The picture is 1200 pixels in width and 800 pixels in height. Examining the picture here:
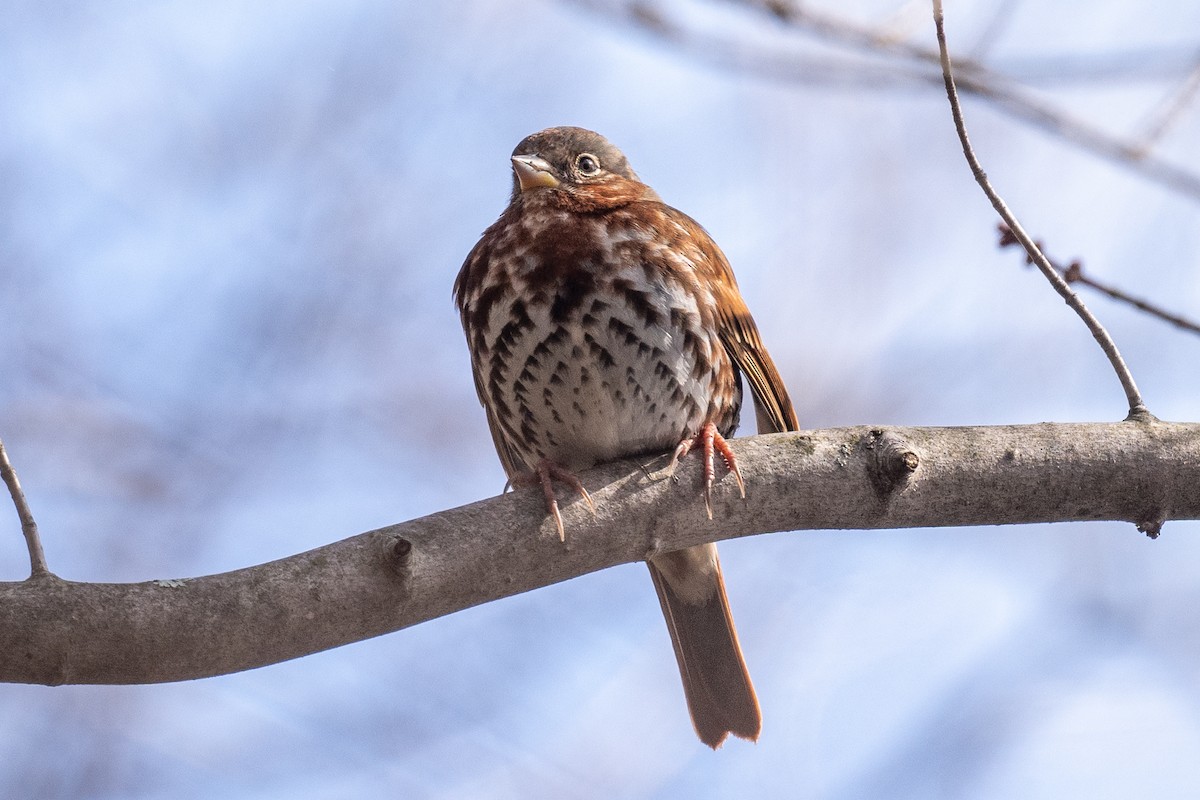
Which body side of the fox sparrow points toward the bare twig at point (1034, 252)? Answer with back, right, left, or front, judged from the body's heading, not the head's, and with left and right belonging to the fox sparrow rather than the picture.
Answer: left

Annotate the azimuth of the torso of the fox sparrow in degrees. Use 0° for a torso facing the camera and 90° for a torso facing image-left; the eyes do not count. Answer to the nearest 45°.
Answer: approximately 45°

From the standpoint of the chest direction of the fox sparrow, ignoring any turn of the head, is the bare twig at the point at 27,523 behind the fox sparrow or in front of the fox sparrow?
in front
